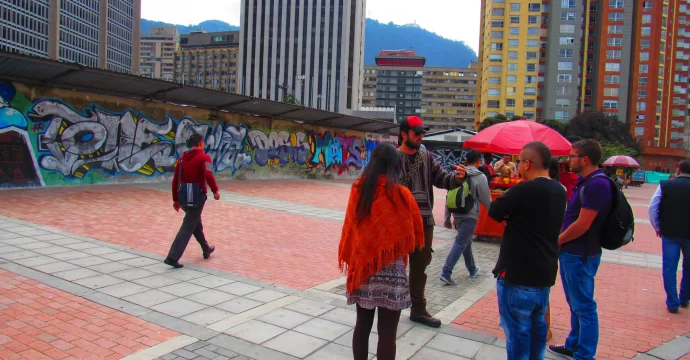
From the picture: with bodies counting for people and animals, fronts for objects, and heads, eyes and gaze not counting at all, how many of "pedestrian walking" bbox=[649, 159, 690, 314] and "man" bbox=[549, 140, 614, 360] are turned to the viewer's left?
1

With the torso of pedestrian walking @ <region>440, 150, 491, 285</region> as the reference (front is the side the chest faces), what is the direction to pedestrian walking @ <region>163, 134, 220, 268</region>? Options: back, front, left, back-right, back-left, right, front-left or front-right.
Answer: back-left

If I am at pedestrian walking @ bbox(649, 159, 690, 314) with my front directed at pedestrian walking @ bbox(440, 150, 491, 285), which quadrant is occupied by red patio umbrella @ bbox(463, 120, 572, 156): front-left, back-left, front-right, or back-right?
front-right

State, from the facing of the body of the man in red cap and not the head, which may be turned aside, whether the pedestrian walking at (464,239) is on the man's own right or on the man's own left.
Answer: on the man's own left

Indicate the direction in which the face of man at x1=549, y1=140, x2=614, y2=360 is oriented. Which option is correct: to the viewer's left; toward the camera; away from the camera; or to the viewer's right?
to the viewer's left

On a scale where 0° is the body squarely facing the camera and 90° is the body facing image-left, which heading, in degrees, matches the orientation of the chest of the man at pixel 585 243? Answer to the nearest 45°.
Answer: approximately 90°

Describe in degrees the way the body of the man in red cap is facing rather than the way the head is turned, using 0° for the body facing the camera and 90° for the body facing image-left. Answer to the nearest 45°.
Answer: approximately 315°

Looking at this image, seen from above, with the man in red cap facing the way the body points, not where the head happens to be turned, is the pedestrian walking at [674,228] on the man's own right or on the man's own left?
on the man's own left
